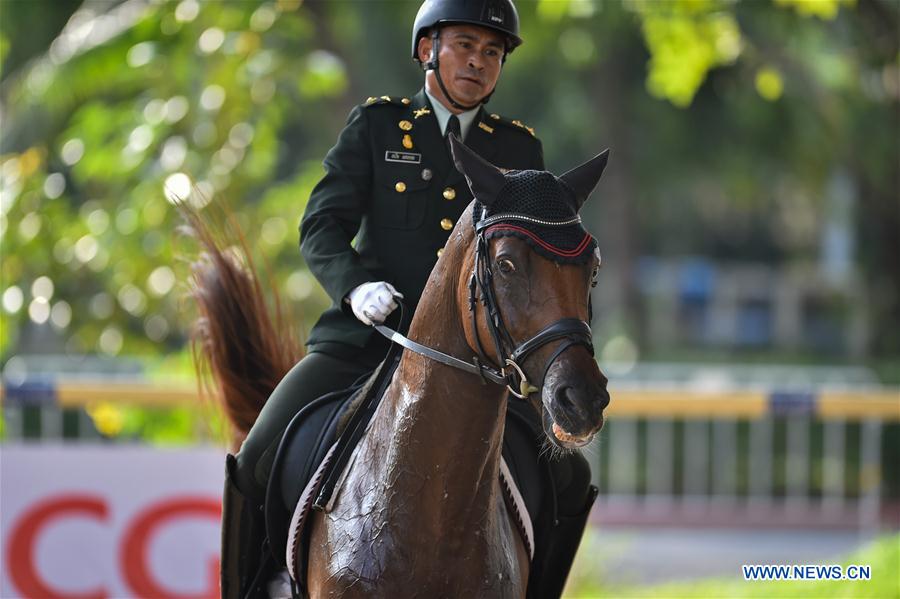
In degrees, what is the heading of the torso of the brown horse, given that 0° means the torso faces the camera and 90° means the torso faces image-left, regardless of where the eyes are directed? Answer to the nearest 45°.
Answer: approximately 315°
